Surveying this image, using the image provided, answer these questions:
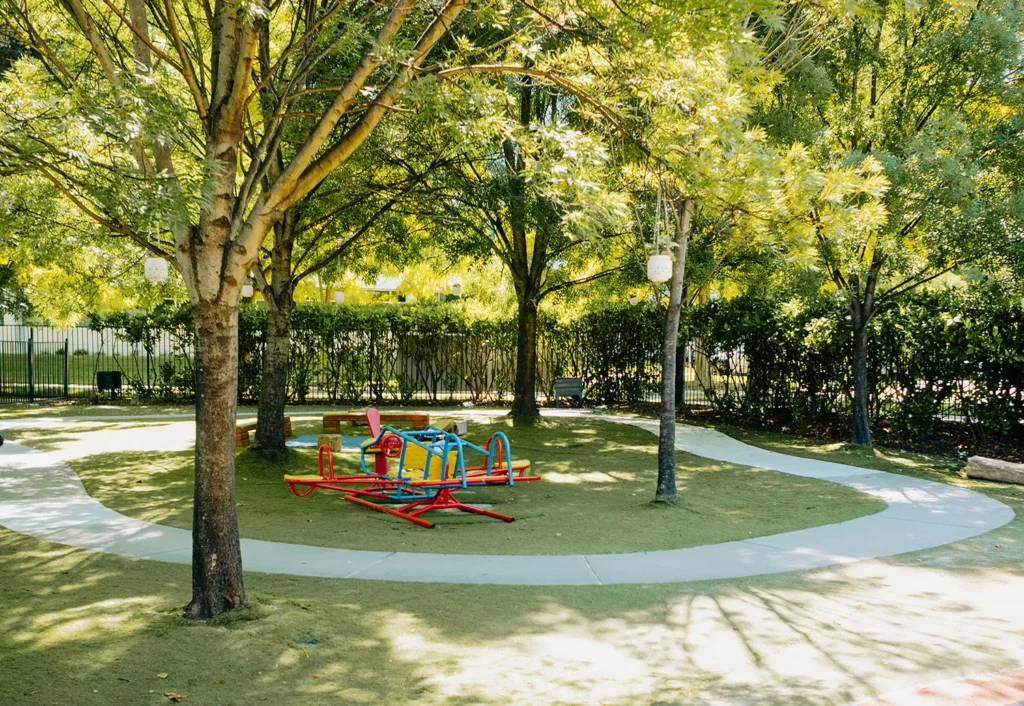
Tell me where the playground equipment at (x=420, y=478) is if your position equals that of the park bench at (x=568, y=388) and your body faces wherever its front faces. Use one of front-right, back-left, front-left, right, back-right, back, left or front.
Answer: front

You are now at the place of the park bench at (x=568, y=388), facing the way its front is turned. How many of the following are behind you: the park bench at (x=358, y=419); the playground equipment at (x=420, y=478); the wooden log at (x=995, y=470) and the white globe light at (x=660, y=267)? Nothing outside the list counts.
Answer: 0

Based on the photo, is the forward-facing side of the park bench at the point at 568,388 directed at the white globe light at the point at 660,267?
yes

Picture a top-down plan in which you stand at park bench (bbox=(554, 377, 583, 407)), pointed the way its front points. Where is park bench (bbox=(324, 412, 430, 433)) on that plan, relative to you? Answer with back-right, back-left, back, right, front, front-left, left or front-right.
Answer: front-right

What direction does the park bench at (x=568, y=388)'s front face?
toward the camera

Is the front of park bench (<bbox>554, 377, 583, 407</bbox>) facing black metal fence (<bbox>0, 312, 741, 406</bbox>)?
no

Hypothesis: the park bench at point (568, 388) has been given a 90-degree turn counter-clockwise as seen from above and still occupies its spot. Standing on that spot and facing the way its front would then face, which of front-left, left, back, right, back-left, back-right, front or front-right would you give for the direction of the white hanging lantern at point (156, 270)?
back-right

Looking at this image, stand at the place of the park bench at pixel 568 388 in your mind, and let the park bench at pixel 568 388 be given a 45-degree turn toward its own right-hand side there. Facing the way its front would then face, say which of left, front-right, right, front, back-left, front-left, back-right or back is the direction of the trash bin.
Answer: front-right

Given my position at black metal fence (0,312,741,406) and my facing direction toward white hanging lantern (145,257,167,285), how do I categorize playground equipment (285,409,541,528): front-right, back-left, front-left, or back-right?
front-left

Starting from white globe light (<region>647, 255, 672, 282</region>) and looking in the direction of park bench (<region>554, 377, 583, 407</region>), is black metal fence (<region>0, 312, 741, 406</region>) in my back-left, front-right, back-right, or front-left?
front-left

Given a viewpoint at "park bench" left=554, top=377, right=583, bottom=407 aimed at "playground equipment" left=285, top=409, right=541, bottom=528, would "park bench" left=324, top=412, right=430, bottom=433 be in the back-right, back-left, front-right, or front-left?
front-right
